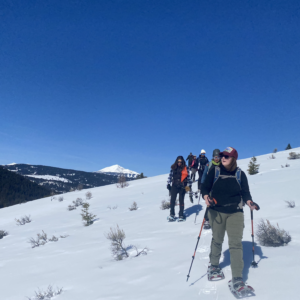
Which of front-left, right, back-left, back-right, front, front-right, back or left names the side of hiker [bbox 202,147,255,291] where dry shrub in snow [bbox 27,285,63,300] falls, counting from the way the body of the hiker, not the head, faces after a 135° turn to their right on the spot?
front-left

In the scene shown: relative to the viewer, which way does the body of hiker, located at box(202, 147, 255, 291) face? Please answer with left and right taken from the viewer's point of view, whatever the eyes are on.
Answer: facing the viewer

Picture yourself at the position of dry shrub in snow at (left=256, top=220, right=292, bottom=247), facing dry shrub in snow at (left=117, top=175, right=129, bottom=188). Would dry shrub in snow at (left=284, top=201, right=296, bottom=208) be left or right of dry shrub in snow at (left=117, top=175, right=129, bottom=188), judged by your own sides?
right

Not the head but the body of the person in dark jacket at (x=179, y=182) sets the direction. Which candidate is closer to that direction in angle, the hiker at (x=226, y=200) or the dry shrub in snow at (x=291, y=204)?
the hiker

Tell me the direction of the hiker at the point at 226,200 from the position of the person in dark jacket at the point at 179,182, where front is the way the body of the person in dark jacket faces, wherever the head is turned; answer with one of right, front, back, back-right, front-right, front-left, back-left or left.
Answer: front

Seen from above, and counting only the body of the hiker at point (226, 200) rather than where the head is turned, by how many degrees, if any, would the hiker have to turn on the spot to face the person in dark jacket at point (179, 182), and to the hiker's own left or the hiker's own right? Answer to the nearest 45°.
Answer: approximately 180°

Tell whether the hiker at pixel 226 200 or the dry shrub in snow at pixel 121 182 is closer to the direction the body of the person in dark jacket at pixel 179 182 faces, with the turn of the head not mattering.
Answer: the hiker

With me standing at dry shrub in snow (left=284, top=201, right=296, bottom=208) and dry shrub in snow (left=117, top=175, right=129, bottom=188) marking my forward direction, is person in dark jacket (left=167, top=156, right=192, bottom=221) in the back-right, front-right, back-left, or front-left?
front-left

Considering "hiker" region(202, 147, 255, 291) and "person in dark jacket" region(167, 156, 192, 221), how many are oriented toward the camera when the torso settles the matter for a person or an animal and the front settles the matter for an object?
2

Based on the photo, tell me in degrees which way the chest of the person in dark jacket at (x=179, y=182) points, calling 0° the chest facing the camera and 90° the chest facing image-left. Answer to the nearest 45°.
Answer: approximately 0°
